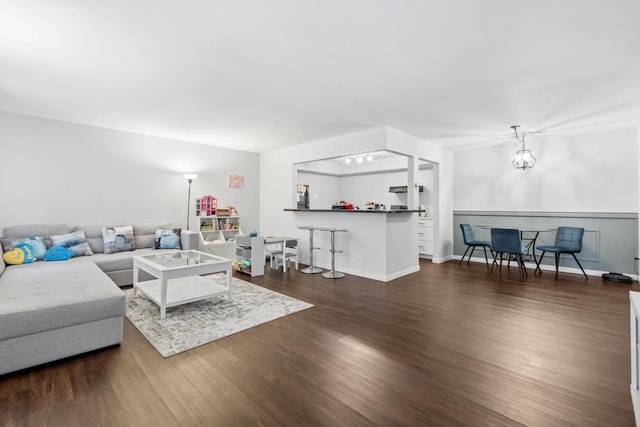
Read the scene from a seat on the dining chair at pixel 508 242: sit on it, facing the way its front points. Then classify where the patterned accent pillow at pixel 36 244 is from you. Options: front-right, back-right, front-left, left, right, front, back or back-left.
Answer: back-left

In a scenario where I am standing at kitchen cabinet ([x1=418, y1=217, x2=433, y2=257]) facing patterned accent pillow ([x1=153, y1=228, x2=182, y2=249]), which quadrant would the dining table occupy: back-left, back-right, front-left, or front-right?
back-left

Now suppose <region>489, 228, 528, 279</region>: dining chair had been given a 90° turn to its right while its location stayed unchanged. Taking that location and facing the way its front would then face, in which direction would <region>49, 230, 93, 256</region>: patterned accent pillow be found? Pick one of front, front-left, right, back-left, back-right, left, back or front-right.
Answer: back-right

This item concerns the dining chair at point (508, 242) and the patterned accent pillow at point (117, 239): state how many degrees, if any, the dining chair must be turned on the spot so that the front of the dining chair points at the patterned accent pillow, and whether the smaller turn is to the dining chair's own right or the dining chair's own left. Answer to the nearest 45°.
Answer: approximately 135° to the dining chair's own left

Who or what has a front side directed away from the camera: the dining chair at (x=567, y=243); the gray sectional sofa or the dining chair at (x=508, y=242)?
the dining chair at (x=508, y=242)

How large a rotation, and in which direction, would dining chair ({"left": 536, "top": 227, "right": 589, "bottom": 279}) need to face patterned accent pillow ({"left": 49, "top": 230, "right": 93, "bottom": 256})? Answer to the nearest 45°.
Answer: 0° — it already faces it

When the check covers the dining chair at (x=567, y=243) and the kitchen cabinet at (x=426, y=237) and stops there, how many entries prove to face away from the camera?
0

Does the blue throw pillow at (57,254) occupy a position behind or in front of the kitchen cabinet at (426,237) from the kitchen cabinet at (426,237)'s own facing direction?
in front

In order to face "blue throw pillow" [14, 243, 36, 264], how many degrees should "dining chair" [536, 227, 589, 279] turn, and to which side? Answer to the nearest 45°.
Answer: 0° — it already faces it

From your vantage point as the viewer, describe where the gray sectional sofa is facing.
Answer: facing the viewer and to the right of the viewer

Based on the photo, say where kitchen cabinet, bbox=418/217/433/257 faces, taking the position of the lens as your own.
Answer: facing the viewer and to the left of the viewer

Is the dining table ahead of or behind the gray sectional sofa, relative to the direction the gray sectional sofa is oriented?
ahead

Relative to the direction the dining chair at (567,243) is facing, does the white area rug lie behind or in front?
in front

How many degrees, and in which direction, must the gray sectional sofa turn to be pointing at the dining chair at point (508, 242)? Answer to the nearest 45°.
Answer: approximately 45° to its left

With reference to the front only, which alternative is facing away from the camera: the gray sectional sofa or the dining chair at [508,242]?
the dining chair

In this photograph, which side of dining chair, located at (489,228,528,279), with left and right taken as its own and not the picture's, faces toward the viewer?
back

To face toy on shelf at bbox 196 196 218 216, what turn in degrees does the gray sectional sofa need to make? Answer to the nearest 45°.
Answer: approximately 90° to its left

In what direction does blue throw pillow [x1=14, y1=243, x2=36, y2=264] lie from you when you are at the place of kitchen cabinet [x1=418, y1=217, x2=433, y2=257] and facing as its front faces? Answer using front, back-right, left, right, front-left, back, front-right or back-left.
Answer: front

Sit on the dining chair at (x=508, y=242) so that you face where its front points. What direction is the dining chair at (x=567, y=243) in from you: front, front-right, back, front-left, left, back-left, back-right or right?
front-right

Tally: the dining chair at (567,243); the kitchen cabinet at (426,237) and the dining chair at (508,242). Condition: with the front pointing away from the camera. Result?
1
